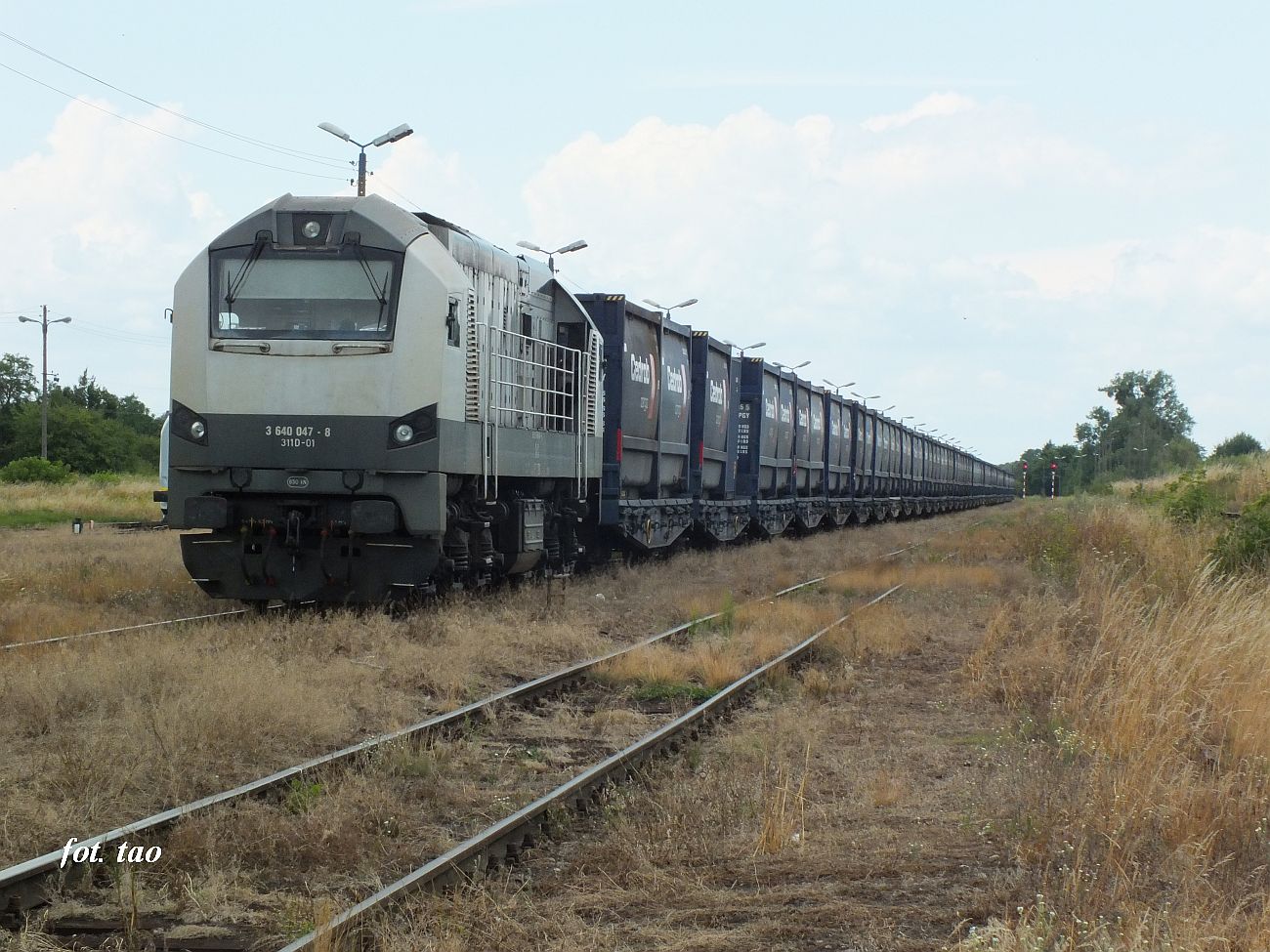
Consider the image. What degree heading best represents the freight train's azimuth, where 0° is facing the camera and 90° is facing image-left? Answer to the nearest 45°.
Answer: approximately 45°

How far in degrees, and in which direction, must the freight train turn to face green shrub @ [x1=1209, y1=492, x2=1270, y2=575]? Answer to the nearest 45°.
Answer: approximately 135° to its left

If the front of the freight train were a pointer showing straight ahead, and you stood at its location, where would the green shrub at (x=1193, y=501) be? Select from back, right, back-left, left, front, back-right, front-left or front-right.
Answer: back
